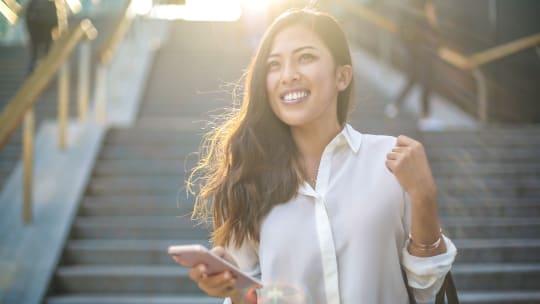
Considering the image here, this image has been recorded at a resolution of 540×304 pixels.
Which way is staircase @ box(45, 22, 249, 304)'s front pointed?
toward the camera

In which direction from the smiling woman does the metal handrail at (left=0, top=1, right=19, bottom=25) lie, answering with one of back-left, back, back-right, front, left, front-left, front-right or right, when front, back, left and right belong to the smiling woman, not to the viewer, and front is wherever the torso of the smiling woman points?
back-right

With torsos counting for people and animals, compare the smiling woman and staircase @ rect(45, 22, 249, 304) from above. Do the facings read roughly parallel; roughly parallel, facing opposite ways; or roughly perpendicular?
roughly parallel

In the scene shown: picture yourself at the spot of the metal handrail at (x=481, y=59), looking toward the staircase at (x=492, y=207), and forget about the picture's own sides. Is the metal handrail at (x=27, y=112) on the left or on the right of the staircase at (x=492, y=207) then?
right

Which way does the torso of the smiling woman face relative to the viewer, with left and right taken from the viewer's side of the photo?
facing the viewer
